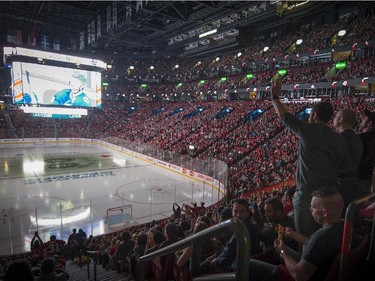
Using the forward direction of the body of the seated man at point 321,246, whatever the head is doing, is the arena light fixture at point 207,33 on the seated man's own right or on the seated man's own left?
on the seated man's own right

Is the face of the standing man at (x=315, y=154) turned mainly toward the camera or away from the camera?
away from the camera

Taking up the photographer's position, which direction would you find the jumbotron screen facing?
facing the viewer and to the right of the viewer

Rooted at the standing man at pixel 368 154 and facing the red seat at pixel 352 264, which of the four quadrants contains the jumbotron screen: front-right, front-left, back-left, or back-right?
back-right

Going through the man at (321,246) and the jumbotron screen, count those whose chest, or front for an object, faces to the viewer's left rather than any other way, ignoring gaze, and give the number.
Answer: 1

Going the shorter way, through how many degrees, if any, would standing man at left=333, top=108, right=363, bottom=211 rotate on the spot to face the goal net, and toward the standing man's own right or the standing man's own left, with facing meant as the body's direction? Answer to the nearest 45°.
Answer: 0° — they already face it

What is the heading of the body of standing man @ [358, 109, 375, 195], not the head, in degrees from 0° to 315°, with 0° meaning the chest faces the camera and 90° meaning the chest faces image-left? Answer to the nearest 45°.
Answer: approximately 90°

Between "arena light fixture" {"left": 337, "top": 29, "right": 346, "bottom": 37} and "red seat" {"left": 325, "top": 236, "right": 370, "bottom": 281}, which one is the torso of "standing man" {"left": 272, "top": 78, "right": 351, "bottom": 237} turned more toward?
the arena light fixture

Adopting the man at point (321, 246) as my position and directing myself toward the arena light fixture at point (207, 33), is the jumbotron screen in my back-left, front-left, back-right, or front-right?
front-left

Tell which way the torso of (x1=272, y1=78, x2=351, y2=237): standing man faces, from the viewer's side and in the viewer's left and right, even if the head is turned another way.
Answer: facing away from the viewer and to the left of the viewer

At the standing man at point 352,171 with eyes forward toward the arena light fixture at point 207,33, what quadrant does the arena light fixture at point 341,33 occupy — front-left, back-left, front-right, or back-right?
front-right

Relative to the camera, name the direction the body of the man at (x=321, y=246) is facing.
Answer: to the viewer's left
